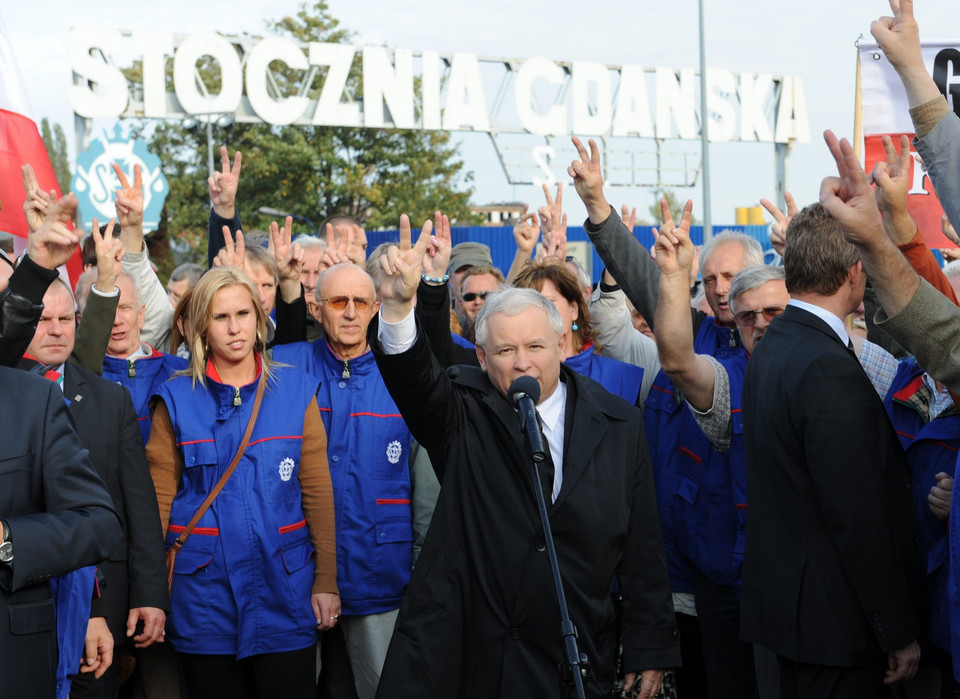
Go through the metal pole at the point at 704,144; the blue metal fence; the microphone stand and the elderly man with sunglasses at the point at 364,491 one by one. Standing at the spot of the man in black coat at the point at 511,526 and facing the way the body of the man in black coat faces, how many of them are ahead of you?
1

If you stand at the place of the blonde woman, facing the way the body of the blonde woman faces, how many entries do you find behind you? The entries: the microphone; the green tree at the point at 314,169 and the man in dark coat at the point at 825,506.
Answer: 1

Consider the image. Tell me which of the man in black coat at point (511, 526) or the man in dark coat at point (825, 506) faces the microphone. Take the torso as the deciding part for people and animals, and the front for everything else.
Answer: the man in black coat

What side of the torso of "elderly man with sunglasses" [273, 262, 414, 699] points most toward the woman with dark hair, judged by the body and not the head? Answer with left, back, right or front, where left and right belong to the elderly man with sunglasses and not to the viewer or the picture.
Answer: left

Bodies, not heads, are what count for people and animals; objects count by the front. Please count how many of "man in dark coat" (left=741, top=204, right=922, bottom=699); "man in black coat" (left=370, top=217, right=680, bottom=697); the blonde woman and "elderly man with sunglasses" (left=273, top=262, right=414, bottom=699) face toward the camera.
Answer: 3

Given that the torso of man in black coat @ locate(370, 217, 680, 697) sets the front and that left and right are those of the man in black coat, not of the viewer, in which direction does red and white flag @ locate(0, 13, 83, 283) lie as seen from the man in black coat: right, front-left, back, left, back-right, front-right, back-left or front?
back-right

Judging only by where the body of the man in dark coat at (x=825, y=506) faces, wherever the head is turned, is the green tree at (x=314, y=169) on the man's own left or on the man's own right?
on the man's own left

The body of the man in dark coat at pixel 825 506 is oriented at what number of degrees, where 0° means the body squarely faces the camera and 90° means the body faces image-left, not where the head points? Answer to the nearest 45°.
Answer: approximately 225°

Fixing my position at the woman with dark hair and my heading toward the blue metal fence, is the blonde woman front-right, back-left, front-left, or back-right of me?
back-left

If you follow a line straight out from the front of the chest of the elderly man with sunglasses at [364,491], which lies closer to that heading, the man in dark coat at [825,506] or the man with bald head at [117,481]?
the man in dark coat

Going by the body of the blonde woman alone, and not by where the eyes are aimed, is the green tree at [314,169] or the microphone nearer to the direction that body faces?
the microphone

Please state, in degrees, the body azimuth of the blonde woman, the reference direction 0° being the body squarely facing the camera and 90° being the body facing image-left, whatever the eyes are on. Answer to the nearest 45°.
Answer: approximately 0°

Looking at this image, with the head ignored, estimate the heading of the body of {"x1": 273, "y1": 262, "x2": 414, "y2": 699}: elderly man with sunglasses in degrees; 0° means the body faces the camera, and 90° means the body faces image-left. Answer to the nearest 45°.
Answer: approximately 0°
